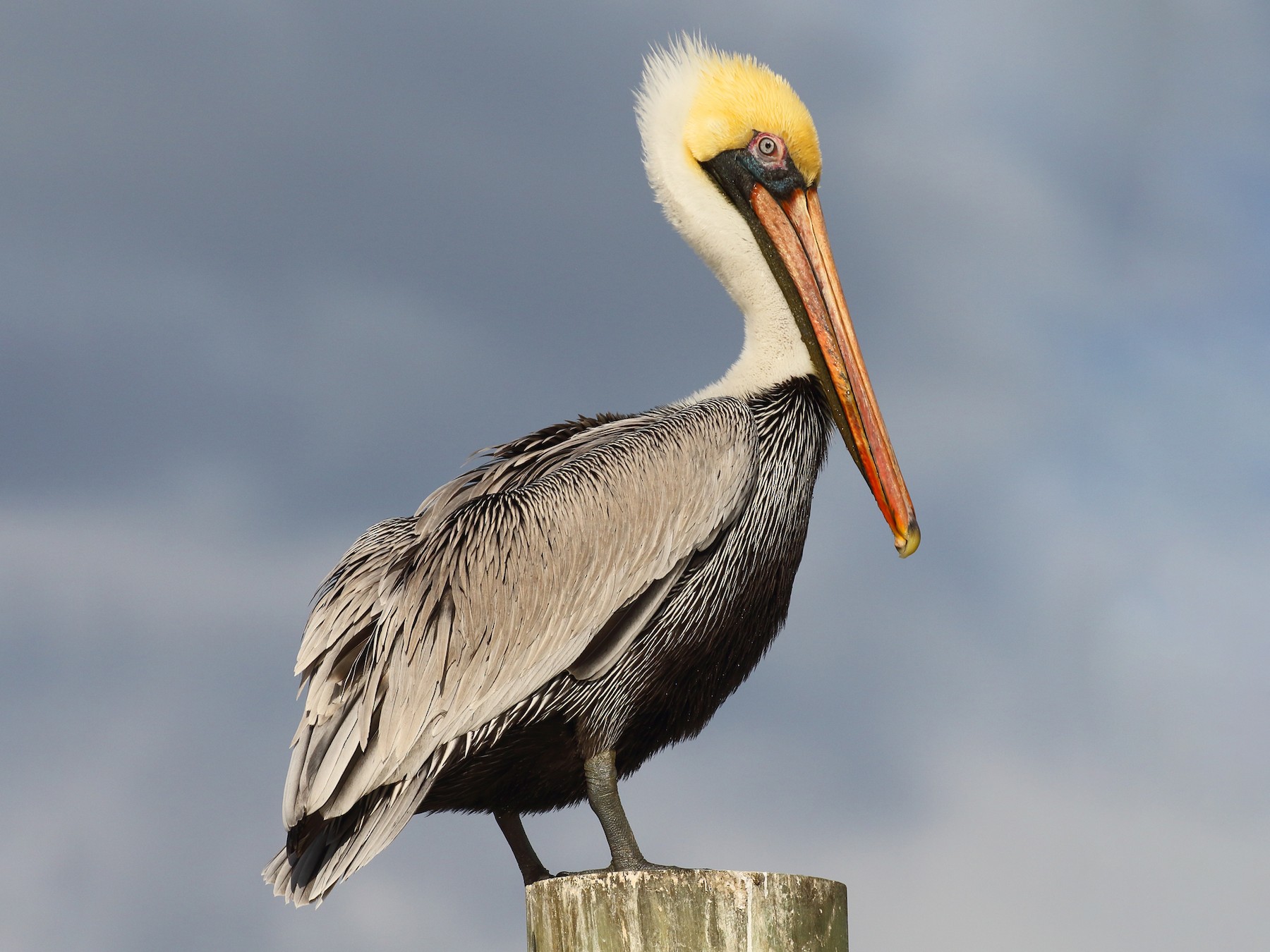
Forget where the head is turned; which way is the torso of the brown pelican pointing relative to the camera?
to the viewer's right
